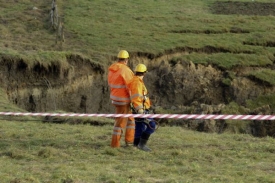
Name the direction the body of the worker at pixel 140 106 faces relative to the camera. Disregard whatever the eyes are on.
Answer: to the viewer's right

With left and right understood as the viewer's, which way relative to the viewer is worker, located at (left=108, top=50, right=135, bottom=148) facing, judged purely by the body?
facing away from the viewer and to the right of the viewer
